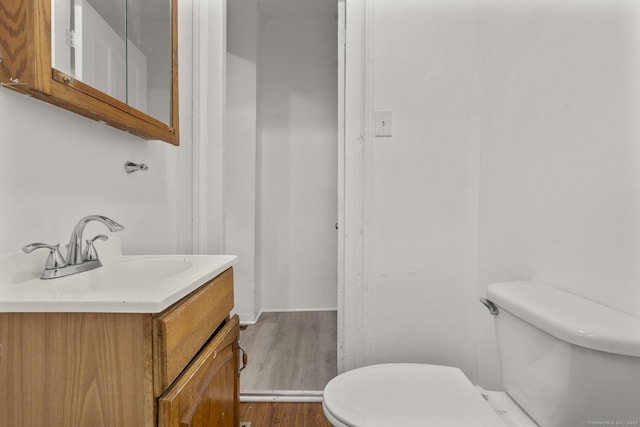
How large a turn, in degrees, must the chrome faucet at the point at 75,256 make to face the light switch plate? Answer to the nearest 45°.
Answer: approximately 45° to its left

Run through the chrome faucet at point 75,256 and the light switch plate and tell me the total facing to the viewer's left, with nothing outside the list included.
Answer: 0

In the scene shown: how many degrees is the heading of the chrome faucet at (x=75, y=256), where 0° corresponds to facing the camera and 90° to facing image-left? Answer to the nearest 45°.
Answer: approximately 315°

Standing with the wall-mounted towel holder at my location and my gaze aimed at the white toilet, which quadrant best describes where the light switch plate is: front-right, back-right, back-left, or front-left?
front-left

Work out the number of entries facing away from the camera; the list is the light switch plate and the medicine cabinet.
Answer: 0

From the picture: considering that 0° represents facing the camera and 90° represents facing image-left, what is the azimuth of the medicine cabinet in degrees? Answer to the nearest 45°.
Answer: approximately 315°

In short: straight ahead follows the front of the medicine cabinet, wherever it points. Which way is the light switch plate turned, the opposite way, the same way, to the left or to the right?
to the right

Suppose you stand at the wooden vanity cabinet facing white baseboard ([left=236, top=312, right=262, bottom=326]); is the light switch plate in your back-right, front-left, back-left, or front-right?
front-right

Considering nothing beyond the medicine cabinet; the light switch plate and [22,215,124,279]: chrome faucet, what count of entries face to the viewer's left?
0

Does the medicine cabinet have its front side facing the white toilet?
yes

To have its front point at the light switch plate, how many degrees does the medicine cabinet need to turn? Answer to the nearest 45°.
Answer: approximately 45° to its left

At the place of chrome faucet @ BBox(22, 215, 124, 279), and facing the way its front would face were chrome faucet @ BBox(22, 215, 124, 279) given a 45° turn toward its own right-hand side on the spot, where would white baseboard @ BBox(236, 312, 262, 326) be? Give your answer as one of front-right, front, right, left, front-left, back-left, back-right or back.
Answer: back-left

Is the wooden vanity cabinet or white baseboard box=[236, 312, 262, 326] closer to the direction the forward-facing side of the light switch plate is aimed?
the wooden vanity cabinet

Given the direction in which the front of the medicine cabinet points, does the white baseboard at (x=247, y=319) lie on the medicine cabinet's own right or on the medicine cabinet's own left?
on the medicine cabinet's own left

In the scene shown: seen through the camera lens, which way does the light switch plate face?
facing the viewer

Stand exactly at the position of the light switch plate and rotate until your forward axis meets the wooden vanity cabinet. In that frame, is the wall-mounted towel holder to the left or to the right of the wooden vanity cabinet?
right
